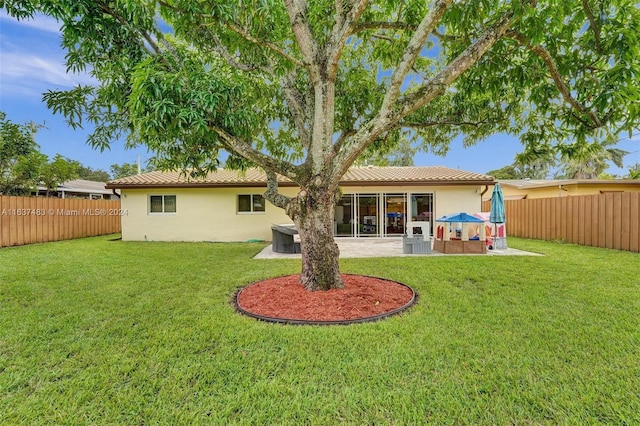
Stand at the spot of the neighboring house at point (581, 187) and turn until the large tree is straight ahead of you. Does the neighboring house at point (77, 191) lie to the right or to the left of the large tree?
right

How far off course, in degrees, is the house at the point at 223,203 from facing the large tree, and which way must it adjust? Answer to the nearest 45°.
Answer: approximately 180°

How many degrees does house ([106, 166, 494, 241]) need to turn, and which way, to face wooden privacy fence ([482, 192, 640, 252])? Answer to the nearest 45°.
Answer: approximately 90° to its right

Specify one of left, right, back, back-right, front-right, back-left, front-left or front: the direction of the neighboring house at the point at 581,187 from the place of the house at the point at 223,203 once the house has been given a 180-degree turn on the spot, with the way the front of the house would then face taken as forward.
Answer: left

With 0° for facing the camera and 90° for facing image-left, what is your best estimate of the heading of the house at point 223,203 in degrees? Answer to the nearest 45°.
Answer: approximately 180°
